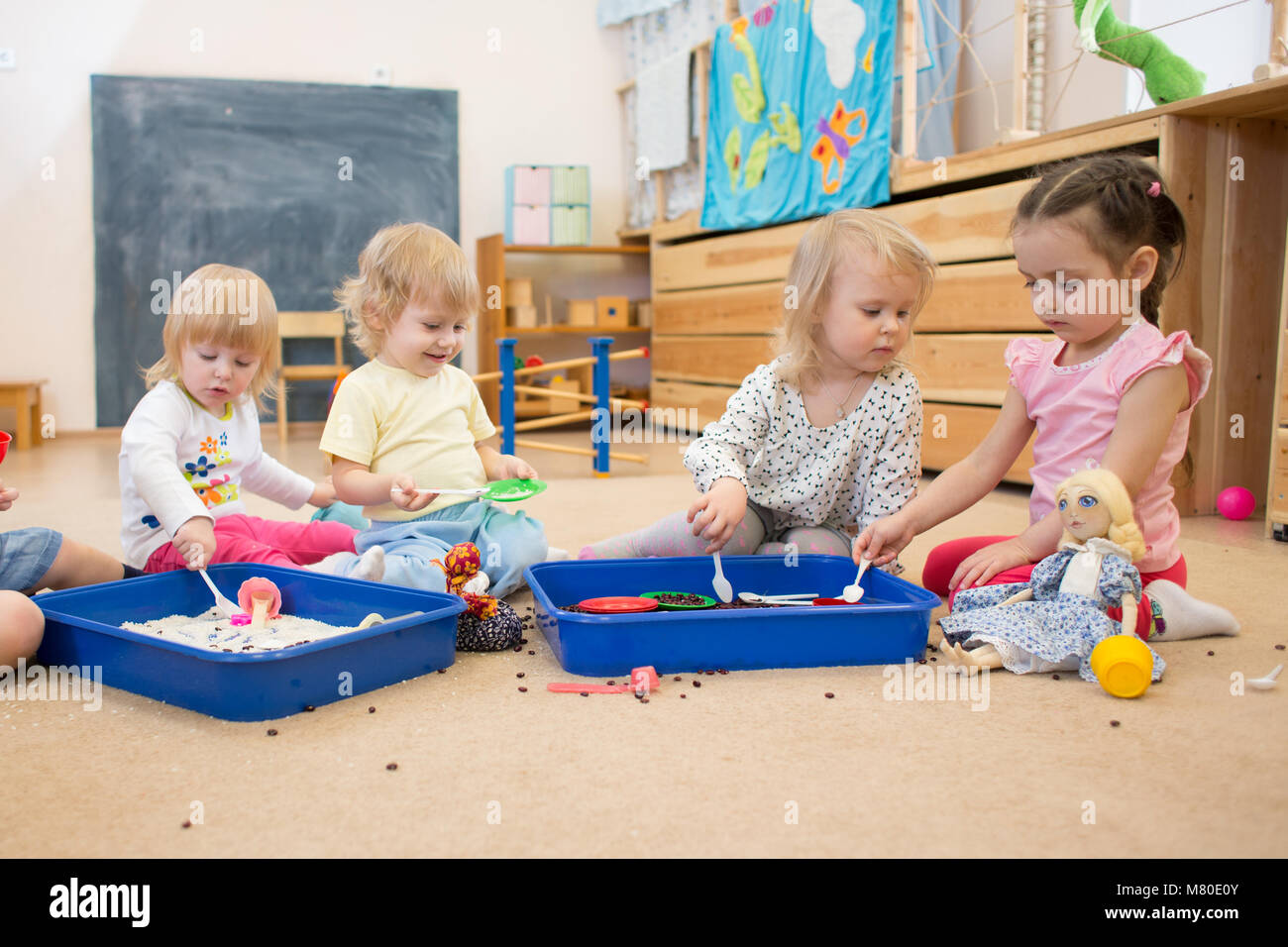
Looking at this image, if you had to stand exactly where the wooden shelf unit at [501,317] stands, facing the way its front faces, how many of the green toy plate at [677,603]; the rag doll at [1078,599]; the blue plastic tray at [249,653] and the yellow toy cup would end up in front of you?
4

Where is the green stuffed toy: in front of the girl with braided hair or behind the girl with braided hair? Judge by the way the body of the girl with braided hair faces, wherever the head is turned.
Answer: behind

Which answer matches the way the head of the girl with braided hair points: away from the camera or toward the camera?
toward the camera

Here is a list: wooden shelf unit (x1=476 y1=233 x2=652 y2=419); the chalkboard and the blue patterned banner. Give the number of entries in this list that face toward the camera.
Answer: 3

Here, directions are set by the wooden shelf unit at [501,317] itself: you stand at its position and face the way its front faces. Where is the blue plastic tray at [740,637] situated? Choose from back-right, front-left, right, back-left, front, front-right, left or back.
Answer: front

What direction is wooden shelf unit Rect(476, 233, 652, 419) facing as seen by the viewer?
toward the camera

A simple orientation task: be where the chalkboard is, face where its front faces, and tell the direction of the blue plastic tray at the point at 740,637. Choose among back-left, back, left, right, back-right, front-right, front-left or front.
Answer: front

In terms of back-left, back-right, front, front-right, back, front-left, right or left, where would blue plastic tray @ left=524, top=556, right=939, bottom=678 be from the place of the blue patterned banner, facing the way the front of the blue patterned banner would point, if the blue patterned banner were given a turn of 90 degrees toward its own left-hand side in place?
right

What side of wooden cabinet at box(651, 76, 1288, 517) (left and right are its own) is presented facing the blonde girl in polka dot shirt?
front

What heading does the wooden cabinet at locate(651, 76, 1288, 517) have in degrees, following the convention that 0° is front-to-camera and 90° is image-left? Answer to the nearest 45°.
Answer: approximately 45°

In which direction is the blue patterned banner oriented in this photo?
toward the camera
